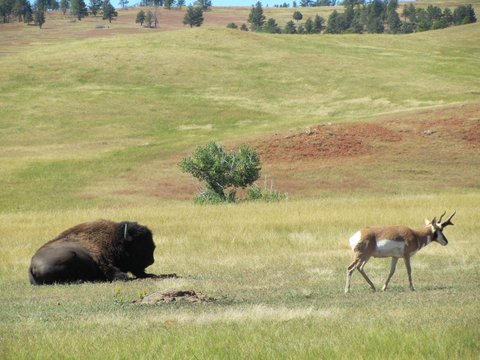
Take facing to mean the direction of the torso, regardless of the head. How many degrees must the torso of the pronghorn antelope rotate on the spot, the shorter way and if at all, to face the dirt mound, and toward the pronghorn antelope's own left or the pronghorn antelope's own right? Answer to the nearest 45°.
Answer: approximately 135° to the pronghorn antelope's own right

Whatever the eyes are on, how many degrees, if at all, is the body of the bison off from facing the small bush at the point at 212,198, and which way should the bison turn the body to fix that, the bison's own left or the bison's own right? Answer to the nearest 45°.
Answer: approximately 90° to the bison's own left

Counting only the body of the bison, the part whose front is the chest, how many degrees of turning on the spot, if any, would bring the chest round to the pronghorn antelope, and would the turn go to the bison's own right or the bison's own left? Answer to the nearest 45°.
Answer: approximately 45° to the bison's own right

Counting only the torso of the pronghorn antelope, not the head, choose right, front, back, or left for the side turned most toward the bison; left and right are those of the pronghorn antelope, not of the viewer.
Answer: back

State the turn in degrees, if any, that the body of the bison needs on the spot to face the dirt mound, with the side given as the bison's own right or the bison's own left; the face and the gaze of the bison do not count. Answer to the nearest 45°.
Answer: approximately 90° to the bison's own right

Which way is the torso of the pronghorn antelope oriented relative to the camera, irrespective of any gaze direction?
to the viewer's right

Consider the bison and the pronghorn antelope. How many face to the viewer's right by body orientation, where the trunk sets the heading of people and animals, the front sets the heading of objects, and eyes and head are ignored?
2

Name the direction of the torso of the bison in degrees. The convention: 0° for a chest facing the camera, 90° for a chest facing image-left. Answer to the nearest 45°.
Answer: approximately 270°

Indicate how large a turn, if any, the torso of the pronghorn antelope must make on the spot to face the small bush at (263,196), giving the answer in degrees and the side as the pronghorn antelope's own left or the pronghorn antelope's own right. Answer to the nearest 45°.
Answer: approximately 90° to the pronghorn antelope's own left

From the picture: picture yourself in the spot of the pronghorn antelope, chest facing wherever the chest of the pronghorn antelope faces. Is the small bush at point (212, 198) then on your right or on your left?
on your left

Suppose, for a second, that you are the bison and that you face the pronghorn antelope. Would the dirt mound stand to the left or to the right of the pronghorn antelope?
right
